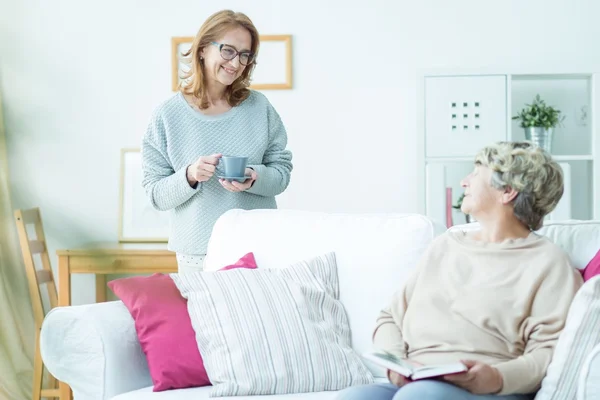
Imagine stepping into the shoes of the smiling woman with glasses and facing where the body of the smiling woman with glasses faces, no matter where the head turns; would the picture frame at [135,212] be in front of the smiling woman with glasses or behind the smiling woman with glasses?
behind

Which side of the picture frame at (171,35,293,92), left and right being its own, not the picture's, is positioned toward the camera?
front

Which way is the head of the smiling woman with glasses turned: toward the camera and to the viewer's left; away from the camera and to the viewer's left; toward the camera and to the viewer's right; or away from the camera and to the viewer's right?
toward the camera and to the viewer's right

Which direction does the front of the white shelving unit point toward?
toward the camera

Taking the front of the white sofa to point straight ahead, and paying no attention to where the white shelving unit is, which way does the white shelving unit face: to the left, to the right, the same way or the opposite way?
the same way

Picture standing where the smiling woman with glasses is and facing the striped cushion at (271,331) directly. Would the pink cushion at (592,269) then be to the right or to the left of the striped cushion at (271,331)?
left

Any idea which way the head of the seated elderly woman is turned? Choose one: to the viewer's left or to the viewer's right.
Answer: to the viewer's left

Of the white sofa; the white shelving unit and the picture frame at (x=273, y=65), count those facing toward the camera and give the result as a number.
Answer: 3

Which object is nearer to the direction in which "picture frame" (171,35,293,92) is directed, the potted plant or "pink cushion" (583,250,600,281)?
the pink cushion

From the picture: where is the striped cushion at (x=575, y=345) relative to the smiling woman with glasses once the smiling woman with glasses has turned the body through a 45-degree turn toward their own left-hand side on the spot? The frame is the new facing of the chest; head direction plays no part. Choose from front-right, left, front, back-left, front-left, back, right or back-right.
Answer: front

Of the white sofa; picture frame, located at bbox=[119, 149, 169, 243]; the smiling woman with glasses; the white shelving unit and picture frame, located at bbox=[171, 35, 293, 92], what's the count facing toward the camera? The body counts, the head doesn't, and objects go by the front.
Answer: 5

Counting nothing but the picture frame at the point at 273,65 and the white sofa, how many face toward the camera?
2

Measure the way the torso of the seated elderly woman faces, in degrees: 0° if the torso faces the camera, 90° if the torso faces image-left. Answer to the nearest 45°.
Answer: approximately 45°

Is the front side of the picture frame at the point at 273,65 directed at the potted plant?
no

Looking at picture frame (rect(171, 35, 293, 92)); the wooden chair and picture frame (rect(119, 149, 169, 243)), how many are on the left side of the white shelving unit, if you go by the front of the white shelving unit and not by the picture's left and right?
0

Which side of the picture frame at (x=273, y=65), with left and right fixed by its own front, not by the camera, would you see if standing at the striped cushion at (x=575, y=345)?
front
